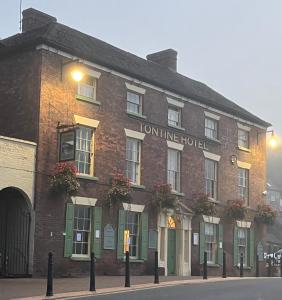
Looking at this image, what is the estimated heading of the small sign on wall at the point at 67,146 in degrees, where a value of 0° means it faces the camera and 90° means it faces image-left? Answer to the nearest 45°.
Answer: approximately 45°

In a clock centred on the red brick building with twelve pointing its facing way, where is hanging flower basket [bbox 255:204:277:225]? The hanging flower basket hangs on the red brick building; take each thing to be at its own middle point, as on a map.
The hanging flower basket is roughly at 9 o'clock from the red brick building.
